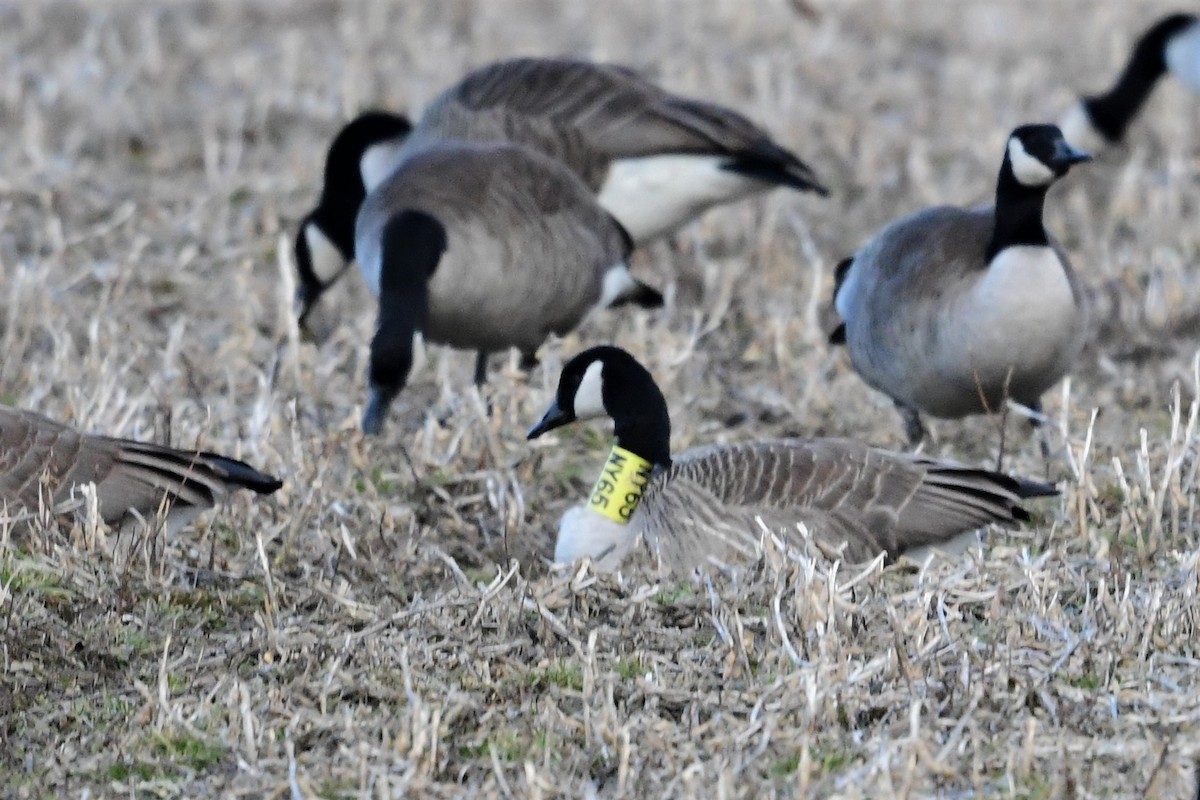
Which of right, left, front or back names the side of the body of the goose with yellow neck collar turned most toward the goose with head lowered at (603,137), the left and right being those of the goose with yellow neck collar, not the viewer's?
right

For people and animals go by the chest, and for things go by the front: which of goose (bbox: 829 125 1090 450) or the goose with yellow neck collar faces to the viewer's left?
the goose with yellow neck collar

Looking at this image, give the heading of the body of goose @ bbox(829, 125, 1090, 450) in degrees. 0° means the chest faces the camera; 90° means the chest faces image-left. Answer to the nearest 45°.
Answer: approximately 315°

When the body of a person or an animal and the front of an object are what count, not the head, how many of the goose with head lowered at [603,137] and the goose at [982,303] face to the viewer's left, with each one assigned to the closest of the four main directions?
1

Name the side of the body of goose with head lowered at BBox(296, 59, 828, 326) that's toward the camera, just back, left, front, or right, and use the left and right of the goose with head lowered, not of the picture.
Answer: left

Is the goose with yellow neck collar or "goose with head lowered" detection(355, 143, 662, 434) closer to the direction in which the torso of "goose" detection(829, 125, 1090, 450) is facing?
the goose with yellow neck collar

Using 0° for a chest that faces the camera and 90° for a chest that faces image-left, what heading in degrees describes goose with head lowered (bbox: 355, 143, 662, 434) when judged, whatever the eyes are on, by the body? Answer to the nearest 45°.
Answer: approximately 45°

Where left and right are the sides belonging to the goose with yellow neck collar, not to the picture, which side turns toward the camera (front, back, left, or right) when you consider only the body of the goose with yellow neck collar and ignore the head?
left

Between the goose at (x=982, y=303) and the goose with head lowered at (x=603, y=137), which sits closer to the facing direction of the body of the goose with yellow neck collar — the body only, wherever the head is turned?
the goose with head lowered

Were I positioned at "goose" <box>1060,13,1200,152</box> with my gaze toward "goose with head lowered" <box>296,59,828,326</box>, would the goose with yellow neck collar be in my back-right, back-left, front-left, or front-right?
front-left

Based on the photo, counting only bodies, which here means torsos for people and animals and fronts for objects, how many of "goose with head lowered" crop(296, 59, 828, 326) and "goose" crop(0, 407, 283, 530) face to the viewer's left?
2

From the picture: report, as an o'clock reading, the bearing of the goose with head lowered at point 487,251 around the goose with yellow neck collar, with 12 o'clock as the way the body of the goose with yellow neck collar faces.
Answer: The goose with head lowered is roughly at 2 o'clock from the goose with yellow neck collar.

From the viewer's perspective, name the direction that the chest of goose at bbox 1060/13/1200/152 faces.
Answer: to the viewer's left

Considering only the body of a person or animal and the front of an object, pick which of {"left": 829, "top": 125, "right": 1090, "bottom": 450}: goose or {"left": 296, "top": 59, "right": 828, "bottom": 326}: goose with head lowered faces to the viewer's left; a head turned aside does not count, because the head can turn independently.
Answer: the goose with head lowered

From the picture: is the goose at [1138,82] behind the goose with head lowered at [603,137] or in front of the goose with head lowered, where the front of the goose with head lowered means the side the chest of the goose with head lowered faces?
behind
